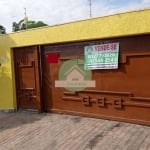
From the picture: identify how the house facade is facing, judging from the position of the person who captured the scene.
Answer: facing the viewer and to the left of the viewer
